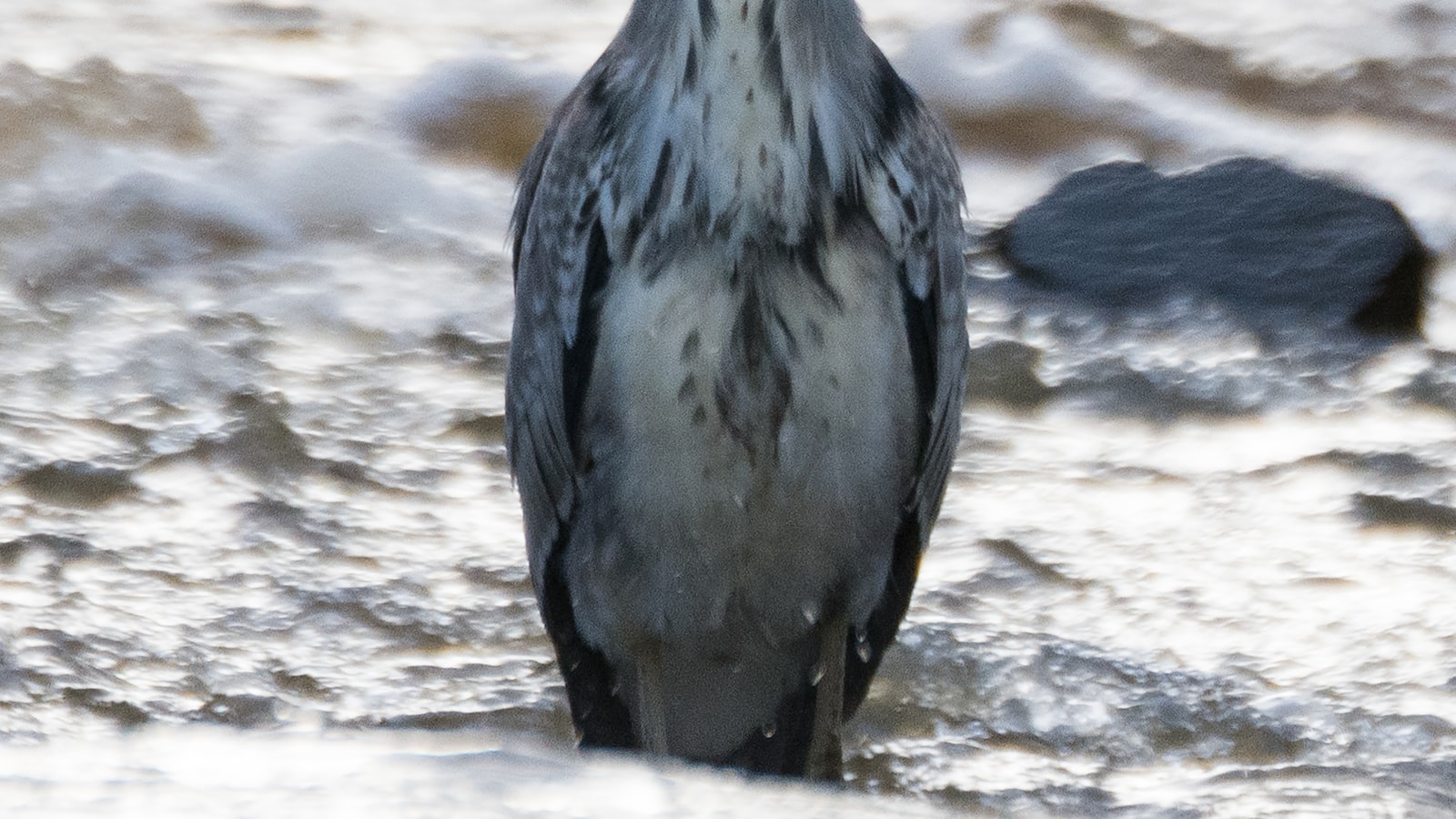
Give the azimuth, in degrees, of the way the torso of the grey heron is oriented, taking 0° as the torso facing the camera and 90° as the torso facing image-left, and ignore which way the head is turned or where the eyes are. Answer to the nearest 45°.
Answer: approximately 0°

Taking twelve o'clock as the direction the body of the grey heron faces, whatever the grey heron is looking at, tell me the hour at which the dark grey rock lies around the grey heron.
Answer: The dark grey rock is roughly at 7 o'clock from the grey heron.
